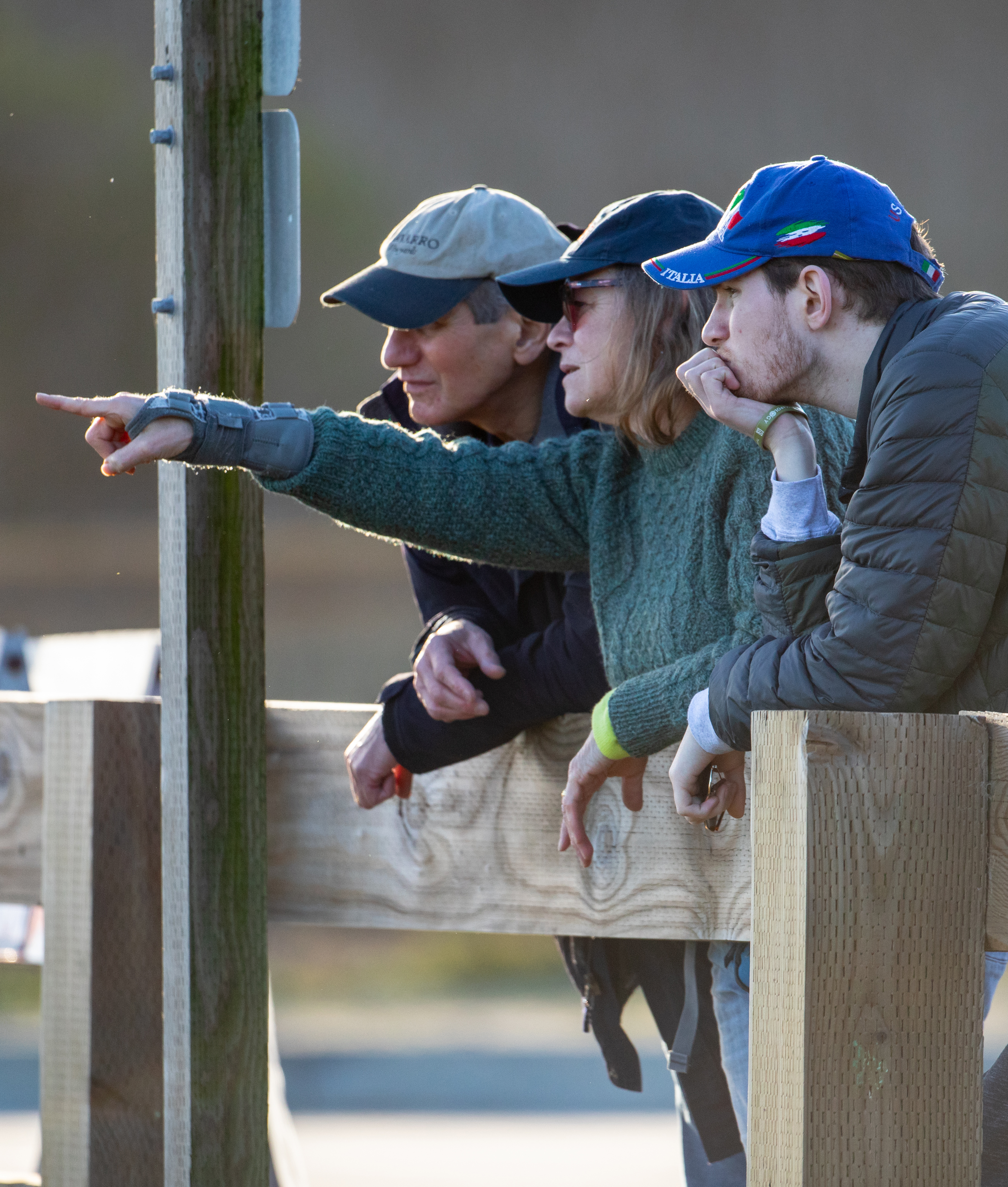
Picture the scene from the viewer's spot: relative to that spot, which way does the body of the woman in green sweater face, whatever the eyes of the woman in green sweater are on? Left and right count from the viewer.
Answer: facing the viewer and to the left of the viewer

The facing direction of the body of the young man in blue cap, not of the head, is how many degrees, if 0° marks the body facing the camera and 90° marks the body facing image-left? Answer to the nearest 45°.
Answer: approximately 90°

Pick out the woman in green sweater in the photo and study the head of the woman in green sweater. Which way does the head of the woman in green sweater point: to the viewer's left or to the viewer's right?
to the viewer's left

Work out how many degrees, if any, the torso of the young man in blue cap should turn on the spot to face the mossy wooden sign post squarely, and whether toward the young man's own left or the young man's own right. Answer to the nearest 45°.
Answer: approximately 45° to the young man's own right

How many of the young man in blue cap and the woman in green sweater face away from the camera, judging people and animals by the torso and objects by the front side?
0

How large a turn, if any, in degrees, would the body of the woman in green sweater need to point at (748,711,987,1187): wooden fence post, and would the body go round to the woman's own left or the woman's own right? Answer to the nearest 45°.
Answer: approximately 45° to the woman's own left

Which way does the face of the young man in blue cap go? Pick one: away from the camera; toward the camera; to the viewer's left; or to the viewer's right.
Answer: to the viewer's left
